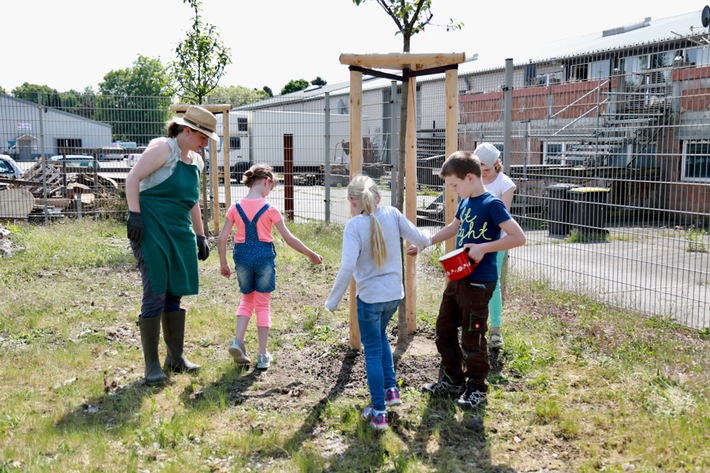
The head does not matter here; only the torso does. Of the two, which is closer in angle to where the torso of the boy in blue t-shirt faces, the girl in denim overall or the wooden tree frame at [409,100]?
the girl in denim overall

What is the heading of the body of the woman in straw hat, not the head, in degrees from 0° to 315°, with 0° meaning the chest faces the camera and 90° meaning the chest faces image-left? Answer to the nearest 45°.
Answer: approximately 315°

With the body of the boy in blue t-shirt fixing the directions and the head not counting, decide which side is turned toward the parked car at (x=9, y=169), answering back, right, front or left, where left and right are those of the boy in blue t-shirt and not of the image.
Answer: right

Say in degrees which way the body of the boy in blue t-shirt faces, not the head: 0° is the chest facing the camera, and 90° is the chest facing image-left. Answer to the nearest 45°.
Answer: approximately 45°

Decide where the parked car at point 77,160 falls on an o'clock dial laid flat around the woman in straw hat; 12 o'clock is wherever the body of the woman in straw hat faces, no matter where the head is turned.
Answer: The parked car is roughly at 7 o'clock from the woman in straw hat.

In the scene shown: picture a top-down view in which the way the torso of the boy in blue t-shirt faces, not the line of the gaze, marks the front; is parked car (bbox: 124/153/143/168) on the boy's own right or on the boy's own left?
on the boy's own right

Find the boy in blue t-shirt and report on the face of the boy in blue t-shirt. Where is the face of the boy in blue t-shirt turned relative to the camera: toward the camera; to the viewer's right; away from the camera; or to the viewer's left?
to the viewer's left

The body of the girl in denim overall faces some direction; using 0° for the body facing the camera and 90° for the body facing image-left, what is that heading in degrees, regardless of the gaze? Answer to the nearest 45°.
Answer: approximately 180°

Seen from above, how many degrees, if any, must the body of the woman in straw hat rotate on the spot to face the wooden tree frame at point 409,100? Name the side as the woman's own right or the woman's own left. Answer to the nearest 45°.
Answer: approximately 45° to the woman's own left

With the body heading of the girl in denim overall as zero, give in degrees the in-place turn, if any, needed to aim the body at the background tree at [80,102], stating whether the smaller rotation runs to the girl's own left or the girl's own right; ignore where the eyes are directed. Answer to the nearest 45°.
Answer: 0° — they already face it

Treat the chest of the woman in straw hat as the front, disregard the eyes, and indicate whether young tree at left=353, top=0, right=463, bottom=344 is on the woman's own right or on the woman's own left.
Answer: on the woman's own left
